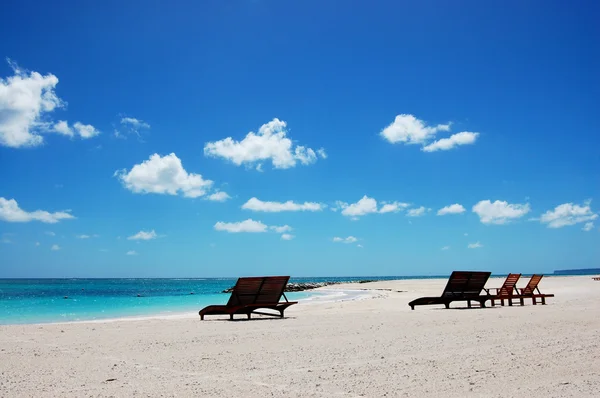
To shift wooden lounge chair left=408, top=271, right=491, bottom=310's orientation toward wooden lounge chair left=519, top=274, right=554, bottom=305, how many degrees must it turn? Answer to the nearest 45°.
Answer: approximately 180°

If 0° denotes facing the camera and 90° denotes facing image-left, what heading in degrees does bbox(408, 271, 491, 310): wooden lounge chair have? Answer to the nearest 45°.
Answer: approximately 45°
